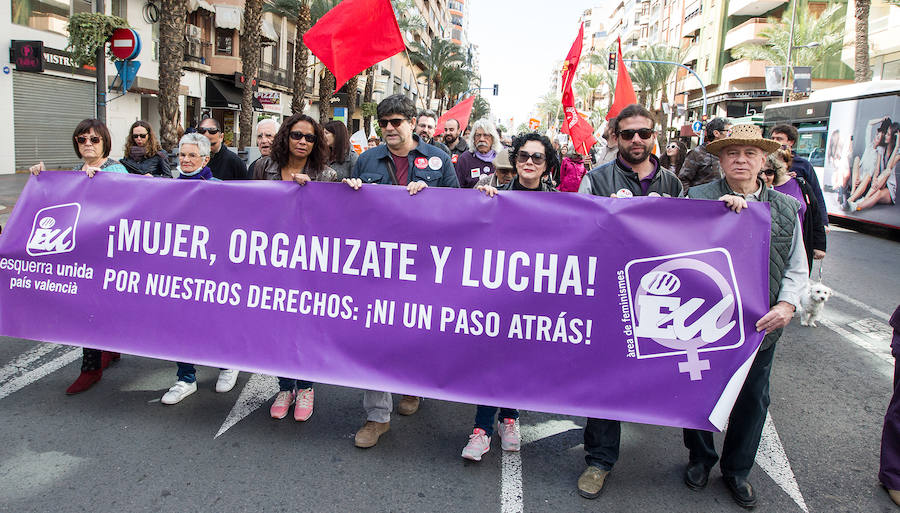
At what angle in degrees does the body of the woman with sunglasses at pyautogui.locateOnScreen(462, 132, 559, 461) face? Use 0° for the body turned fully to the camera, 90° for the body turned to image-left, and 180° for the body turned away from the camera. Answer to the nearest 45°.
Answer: approximately 0°

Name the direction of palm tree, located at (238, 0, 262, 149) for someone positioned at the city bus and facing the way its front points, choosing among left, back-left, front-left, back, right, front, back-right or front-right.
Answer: front-left

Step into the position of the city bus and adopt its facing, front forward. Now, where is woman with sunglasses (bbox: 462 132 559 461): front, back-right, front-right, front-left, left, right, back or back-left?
back-left

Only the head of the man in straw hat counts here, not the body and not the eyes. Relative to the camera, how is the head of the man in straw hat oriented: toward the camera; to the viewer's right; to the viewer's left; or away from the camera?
toward the camera

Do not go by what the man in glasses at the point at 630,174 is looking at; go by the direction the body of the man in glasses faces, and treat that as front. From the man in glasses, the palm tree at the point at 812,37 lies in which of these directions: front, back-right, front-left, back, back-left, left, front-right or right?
back

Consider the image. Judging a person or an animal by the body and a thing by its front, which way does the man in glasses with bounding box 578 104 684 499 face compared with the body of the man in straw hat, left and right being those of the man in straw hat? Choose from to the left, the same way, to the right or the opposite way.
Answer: the same way

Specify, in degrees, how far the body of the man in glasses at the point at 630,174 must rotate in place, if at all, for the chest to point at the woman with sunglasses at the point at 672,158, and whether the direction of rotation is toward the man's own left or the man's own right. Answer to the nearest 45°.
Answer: approximately 180°

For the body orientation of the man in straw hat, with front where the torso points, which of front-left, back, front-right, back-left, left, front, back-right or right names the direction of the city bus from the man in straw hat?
back

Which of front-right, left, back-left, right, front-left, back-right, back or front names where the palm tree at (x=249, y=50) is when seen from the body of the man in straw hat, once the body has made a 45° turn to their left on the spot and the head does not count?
back

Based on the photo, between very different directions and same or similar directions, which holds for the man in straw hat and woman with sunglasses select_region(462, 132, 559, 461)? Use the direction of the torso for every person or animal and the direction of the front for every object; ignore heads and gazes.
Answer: same or similar directions

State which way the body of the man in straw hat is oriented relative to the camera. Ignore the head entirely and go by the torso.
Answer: toward the camera

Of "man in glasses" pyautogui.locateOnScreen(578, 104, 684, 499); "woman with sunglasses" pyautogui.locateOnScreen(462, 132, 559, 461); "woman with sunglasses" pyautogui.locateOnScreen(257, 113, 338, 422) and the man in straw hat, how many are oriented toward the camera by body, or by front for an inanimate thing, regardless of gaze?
4

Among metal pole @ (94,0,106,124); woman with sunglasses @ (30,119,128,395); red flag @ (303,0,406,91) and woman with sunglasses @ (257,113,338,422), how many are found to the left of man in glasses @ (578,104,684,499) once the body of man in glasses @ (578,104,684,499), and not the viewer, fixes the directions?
0

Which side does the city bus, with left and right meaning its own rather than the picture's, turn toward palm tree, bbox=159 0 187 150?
left

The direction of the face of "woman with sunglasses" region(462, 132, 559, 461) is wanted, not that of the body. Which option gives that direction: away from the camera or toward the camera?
toward the camera

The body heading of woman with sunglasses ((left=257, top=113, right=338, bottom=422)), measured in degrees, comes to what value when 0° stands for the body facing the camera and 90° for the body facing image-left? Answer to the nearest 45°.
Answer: approximately 0°

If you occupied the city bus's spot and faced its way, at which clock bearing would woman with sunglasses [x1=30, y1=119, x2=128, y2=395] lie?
The woman with sunglasses is roughly at 8 o'clock from the city bus.

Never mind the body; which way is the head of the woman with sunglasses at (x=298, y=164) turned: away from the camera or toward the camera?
toward the camera
